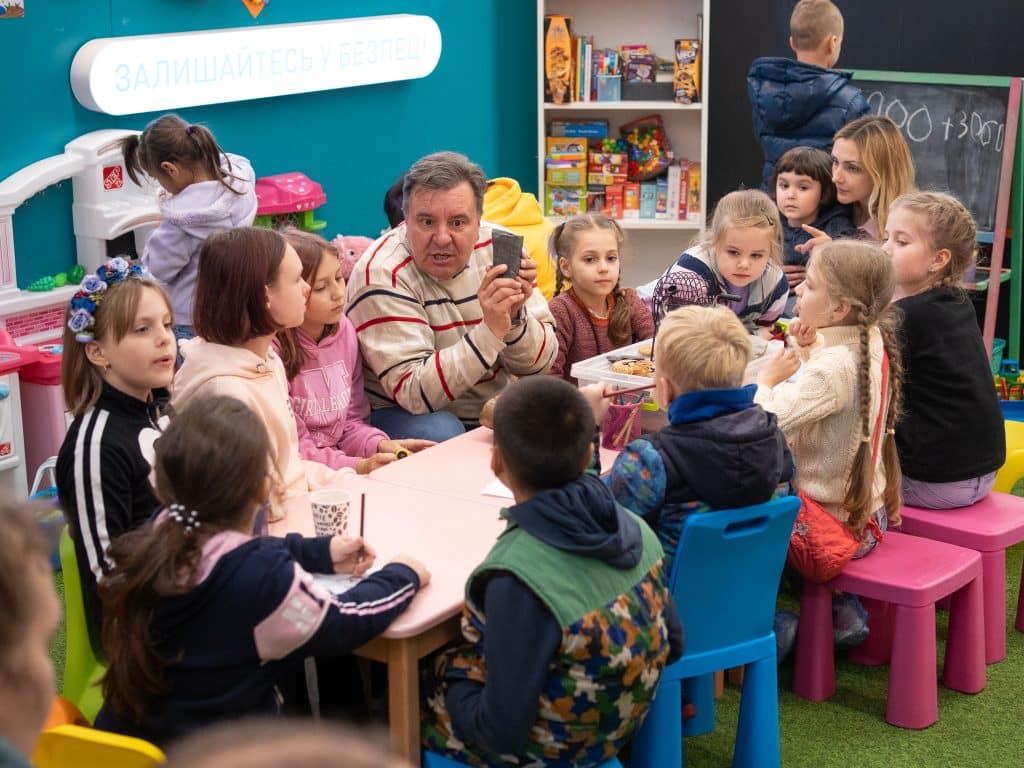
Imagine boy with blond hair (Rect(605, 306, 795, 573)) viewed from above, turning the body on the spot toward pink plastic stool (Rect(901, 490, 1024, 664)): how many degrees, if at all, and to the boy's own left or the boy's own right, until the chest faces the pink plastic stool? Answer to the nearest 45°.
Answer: approximately 90° to the boy's own right

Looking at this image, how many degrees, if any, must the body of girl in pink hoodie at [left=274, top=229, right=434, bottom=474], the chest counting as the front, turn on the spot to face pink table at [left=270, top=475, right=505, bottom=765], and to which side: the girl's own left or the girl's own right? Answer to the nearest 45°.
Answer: approximately 45° to the girl's own right

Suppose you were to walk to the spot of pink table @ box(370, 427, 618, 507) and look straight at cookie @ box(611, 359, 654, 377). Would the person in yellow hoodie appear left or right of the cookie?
left

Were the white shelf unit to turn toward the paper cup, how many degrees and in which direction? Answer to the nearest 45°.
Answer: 0° — it already faces it

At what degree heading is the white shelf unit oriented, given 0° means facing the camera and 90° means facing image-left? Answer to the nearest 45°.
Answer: approximately 0°

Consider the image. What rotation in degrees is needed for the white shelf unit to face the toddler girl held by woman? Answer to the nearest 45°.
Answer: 0° — it already faces them

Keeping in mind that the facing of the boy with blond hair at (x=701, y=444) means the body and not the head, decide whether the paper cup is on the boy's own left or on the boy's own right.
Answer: on the boy's own left

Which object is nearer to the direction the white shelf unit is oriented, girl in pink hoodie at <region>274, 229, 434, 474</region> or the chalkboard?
the girl in pink hoodie

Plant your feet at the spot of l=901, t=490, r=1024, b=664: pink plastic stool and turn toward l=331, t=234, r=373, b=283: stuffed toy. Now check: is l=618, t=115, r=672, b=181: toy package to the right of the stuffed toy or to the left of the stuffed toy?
right

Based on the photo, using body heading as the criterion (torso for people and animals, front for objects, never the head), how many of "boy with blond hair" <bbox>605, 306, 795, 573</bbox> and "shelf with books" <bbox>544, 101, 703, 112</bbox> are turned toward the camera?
1

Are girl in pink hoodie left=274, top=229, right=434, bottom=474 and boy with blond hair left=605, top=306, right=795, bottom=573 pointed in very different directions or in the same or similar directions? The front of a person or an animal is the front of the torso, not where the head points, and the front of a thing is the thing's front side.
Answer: very different directions

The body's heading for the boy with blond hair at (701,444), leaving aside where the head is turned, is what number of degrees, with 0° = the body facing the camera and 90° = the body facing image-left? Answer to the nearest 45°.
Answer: approximately 135°

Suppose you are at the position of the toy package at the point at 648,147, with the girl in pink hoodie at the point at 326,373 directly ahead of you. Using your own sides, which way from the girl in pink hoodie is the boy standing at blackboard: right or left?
left

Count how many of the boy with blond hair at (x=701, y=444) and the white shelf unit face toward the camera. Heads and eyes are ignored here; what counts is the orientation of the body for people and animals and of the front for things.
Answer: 1
